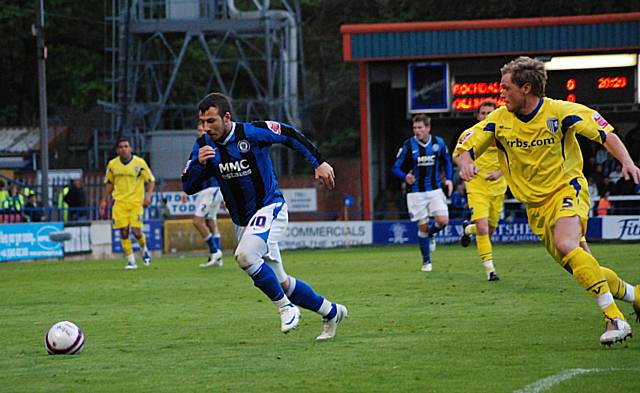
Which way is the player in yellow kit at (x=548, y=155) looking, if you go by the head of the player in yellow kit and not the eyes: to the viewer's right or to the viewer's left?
to the viewer's left

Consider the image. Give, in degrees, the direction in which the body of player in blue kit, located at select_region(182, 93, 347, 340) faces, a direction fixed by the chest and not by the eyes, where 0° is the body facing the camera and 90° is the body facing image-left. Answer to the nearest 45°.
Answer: approximately 45°

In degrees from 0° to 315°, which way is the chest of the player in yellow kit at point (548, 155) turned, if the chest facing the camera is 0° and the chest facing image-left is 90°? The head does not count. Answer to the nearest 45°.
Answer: approximately 45°

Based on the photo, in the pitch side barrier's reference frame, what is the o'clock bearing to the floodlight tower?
The floodlight tower is roughly at 5 o'clock from the pitch side barrier.

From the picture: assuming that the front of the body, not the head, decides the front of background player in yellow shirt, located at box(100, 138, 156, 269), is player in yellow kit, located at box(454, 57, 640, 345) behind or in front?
in front

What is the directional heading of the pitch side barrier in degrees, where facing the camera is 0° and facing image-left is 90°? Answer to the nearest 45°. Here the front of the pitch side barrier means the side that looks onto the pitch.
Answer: approximately 0°

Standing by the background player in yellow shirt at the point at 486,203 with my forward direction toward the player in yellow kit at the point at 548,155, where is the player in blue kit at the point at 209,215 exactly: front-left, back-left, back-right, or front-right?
back-right
